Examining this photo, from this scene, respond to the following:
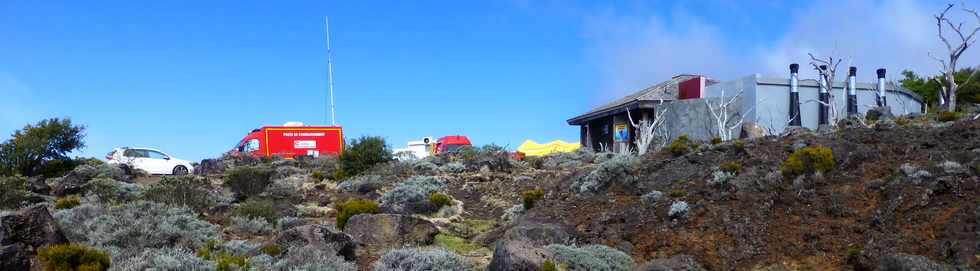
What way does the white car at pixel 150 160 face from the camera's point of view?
to the viewer's right

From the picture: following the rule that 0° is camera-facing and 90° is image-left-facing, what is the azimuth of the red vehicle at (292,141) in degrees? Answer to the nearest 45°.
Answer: approximately 90°

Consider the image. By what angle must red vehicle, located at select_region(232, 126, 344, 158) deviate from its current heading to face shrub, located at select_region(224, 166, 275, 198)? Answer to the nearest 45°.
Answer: approximately 90° to its left

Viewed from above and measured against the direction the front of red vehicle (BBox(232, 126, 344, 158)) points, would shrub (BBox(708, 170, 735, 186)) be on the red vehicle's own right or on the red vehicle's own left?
on the red vehicle's own left

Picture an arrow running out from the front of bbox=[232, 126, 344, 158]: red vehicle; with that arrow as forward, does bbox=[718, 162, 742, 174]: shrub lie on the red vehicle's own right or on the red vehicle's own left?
on the red vehicle's own left

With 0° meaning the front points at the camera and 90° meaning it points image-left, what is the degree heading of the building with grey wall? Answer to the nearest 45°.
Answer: approximately 45°

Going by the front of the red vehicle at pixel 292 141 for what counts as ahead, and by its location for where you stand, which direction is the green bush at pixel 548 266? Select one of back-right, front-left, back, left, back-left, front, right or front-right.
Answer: left

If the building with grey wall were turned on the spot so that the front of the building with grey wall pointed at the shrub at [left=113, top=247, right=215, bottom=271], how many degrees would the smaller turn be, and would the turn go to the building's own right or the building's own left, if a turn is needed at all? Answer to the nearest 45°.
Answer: approximately 45° to the building's own left

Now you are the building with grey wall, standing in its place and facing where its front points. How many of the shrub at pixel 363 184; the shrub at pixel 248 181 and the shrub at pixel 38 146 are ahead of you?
3

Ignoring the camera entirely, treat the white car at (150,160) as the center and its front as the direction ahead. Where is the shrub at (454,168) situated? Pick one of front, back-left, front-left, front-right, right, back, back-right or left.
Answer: front-right

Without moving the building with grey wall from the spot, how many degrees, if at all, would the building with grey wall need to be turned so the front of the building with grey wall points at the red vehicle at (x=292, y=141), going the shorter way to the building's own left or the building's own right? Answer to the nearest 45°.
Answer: approximately 45° to the building's own right

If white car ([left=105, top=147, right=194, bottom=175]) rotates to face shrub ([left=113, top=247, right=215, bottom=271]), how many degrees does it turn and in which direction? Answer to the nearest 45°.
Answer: approximately 90° to its right
